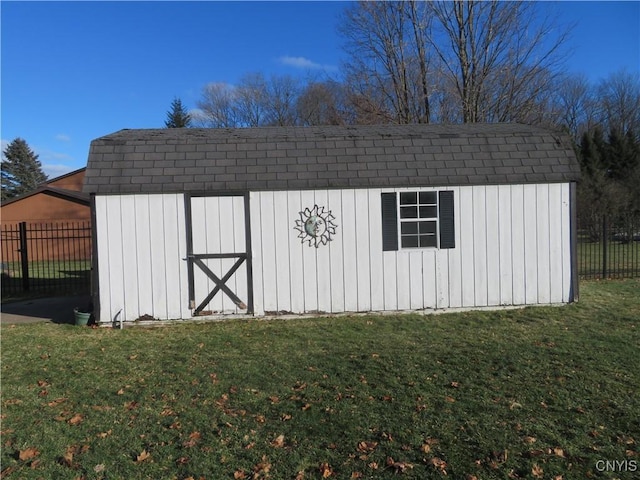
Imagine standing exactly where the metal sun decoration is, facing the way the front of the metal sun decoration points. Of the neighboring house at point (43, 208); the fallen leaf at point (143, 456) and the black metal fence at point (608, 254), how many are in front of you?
1

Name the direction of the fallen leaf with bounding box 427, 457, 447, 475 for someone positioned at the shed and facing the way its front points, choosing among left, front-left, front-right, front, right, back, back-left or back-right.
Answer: front

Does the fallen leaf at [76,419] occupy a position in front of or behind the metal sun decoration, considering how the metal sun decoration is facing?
in front

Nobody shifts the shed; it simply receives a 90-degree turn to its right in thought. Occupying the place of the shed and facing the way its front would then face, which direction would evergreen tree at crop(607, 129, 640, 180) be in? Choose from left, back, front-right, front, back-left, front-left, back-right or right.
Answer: back-right

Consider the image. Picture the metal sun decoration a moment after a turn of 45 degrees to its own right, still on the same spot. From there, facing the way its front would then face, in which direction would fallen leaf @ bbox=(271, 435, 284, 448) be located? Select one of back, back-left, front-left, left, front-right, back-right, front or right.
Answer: front-left

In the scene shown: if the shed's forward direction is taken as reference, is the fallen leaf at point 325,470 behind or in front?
in front

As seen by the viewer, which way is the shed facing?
toward the camera

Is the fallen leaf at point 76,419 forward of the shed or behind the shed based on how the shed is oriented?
forward

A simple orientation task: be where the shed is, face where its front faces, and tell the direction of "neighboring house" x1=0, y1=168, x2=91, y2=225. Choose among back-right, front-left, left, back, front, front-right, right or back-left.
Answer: back-right

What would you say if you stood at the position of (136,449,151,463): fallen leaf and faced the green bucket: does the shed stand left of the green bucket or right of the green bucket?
right

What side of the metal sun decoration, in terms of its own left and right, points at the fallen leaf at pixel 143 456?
front

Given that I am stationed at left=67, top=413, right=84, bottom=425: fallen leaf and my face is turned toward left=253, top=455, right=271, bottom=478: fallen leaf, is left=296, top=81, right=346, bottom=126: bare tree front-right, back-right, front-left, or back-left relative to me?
back-left

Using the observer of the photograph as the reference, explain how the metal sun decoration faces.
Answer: facing the viewer

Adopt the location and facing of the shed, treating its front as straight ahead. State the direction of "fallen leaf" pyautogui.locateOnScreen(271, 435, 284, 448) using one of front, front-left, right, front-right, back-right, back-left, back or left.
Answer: front

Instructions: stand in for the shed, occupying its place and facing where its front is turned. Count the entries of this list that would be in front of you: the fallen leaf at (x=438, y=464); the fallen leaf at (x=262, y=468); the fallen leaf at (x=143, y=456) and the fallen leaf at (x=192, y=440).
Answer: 4

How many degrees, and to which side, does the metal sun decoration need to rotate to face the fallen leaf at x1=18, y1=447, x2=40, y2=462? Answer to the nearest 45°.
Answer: approximately 45° to its right

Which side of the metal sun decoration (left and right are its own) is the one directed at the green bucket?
right
